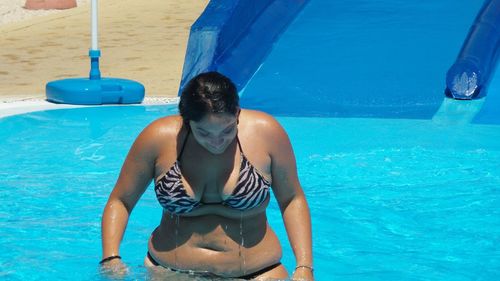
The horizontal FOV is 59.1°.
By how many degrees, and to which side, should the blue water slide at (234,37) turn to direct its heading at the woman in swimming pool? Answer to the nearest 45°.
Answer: approximately 45° to its left

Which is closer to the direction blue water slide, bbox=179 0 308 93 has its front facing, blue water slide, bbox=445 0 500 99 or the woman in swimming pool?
the woman in swimming pool

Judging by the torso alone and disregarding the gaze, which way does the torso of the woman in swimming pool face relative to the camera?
toward the camera

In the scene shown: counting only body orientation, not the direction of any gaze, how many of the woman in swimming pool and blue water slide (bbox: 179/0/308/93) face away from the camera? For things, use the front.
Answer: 0

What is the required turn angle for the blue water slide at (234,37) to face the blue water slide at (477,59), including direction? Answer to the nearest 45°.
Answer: approximately 135° to its left

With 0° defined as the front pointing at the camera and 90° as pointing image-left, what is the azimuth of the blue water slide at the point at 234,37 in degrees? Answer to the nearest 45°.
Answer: approximately 45°
